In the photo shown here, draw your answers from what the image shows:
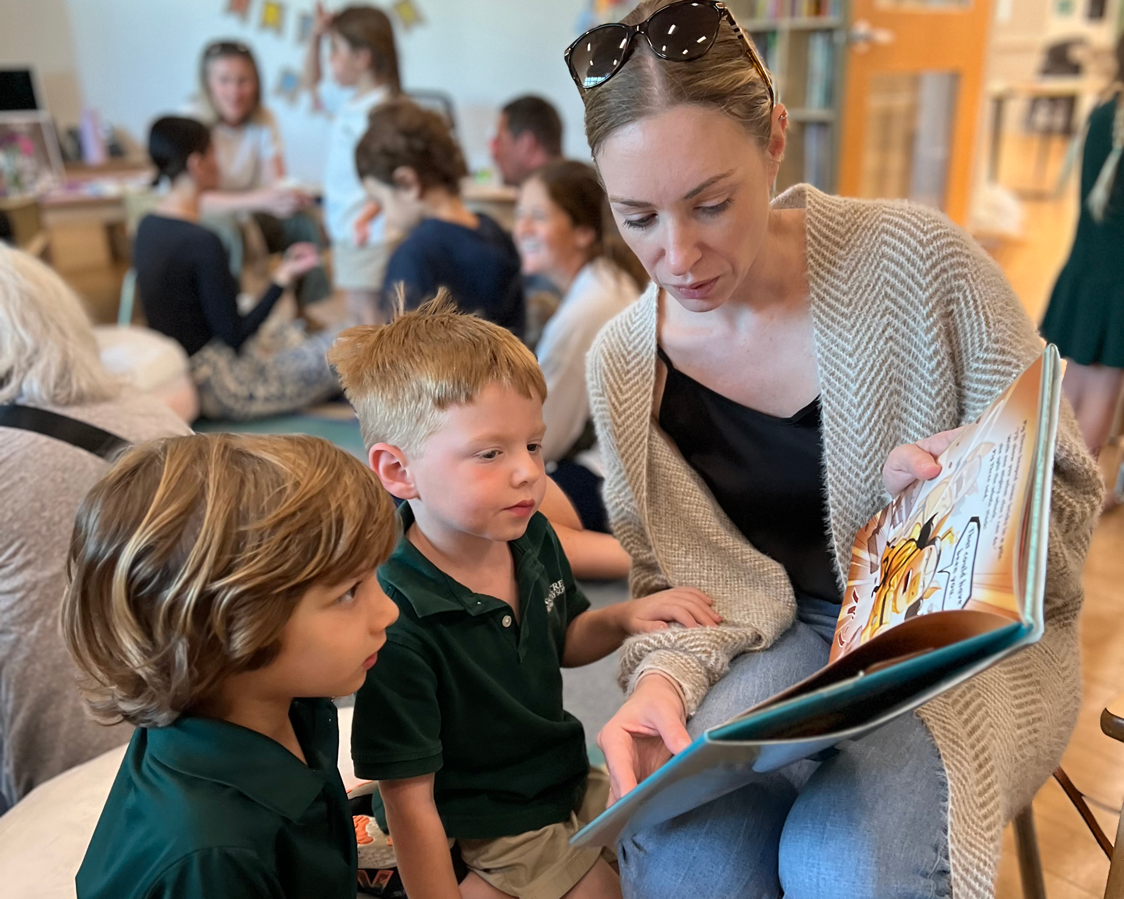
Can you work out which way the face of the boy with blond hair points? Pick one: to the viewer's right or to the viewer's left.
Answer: to the viewer's right

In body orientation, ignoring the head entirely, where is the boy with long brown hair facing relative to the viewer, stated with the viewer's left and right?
facing to the right of the viewer

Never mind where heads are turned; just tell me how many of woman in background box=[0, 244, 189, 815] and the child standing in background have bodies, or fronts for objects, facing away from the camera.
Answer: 1

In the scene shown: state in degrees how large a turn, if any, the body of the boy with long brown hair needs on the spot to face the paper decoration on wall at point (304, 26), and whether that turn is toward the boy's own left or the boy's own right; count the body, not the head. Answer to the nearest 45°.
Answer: approximately 90° to the boy's own left

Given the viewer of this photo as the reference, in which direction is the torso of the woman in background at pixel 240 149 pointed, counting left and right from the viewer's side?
facing the viewer and to the right of the viewer

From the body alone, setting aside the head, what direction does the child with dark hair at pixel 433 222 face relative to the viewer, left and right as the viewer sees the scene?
facing away from the viewer and to the left of the viewer

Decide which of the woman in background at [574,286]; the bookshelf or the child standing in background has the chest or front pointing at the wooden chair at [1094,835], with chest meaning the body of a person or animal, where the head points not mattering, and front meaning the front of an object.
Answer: the bookshelf

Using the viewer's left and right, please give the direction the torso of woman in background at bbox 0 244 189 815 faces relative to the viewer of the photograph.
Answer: facing away from the viewer

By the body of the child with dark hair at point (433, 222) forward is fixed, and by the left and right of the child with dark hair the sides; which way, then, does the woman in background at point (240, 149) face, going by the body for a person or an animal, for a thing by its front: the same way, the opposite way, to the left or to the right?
the opposite way

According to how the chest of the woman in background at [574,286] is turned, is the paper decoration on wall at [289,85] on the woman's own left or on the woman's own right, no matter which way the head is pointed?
on the woman's own right

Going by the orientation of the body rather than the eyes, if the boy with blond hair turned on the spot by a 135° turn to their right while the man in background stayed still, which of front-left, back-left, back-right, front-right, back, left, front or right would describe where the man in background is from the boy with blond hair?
right

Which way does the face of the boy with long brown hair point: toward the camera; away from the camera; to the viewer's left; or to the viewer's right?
to the viewer's right

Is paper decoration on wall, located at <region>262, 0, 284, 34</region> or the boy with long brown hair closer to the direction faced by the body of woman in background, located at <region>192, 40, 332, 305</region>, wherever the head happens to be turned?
the boy with long brown hair

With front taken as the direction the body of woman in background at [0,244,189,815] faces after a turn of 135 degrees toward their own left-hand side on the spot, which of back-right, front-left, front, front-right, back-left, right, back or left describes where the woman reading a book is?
left

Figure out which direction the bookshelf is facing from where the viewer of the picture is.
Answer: facing the viewer

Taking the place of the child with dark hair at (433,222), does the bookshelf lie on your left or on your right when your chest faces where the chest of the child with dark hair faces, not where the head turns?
on your right

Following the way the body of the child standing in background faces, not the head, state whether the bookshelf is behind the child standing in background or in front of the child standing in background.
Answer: behind
